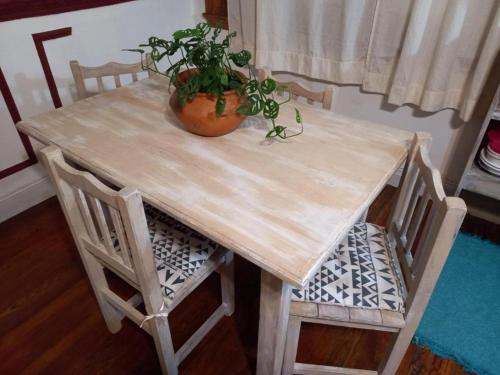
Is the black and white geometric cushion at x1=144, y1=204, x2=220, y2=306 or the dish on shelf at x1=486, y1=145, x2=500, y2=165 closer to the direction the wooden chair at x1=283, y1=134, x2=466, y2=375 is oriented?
the black and white geometric cushion

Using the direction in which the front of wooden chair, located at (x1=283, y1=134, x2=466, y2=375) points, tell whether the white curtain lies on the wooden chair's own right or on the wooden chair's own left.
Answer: on the wooden chair's own right

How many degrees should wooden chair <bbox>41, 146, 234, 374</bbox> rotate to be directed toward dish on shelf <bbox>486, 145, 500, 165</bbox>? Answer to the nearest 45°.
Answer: approximately 45° to its right

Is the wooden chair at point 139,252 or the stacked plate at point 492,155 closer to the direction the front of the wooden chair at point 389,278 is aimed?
the wooden chair

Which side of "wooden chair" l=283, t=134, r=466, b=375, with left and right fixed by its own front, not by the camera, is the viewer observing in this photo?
left

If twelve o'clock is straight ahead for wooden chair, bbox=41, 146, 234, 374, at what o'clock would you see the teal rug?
The teal rug is roughly at 2 o'clock from the wooden chair.

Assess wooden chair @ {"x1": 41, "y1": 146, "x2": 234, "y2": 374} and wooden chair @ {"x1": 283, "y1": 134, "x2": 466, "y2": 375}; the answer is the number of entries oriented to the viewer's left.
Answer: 1

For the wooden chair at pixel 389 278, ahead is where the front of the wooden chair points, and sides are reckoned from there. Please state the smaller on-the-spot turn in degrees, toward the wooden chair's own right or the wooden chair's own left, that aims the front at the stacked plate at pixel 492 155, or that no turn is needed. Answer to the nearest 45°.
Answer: approximately 90° to the wooden chair's own right

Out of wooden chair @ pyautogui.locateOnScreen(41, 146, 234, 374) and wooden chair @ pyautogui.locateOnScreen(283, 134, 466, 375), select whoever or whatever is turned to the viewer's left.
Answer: wooden chair @ pyautogui.locateOnScreen(283, 134, 466, 375)

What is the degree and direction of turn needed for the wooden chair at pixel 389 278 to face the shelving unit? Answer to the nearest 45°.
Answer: approximately 90° to its right

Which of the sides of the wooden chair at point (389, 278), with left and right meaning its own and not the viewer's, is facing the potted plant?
front

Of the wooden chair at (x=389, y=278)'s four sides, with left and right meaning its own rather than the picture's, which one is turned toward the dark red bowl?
right
